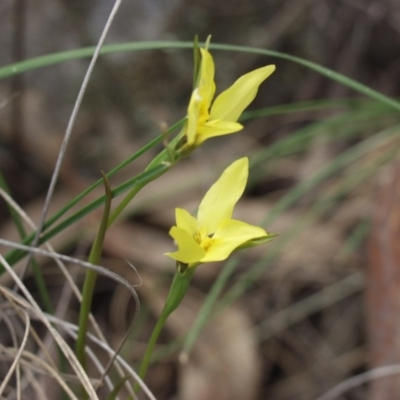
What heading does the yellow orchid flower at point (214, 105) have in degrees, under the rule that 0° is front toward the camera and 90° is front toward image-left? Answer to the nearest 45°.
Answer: approximately 315°
